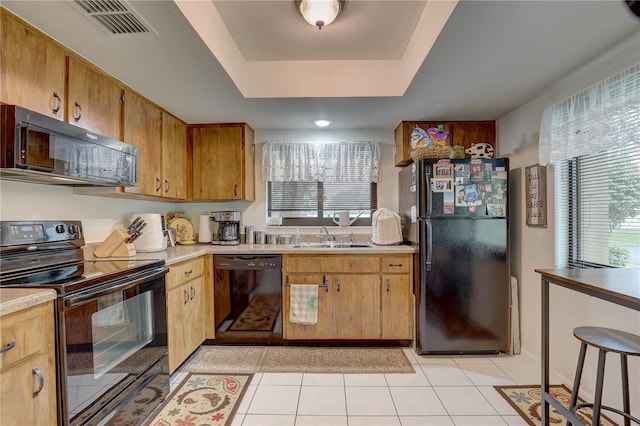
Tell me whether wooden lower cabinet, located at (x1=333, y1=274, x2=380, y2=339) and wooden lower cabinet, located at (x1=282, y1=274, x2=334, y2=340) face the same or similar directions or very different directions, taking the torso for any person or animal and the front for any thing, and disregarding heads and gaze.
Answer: same or similar directions

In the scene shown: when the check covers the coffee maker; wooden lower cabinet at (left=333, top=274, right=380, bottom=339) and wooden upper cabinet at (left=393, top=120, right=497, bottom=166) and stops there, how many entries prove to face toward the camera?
3

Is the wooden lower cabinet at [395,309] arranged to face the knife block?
no

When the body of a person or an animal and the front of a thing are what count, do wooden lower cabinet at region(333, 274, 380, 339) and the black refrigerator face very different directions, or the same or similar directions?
same or similar directions

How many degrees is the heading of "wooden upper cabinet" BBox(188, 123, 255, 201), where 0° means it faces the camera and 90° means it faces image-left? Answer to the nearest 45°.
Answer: approximately 0°

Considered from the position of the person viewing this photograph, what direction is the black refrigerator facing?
facing the viewer

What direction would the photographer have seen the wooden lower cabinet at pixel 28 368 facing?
facing the viewer and to the right of the viewer

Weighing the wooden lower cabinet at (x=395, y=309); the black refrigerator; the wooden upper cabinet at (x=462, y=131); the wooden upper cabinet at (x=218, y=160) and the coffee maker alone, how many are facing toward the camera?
5

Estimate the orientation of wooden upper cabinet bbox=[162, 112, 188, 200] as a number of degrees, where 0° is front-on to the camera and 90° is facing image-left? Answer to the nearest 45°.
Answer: approximately 315°

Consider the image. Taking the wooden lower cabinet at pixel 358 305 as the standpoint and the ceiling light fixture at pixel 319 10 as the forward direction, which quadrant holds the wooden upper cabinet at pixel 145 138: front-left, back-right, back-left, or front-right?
front-right

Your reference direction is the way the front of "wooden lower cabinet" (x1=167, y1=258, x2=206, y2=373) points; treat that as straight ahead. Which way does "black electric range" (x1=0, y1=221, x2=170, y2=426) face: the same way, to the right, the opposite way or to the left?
the same way

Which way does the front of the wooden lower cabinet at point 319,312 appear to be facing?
toward the camera

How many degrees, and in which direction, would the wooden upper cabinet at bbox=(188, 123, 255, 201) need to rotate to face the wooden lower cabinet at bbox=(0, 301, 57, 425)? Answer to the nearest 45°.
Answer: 0° — it already faces it

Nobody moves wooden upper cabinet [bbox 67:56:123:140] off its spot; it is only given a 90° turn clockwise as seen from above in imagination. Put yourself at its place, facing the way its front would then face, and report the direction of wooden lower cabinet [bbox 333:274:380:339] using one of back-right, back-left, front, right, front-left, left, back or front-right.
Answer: back-left

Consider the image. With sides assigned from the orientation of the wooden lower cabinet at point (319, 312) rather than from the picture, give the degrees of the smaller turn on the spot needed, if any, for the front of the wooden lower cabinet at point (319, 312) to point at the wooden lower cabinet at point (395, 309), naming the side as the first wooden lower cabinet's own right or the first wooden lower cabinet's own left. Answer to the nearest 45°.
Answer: approximately 90° to the first wooden lower cabinet's own left

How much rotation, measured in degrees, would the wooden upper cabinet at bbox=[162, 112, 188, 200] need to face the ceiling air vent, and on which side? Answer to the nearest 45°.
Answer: approximately 45° to its right

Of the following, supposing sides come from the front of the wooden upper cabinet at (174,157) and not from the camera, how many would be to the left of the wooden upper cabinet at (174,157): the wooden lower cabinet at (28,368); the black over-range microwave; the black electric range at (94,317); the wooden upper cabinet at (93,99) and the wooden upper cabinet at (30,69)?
0

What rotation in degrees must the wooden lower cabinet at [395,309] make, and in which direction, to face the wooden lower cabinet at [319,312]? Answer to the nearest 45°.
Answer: approximately 90° to its right

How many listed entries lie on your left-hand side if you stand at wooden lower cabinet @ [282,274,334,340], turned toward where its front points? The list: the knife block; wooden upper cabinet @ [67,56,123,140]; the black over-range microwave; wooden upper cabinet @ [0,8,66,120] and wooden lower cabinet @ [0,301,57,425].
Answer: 0

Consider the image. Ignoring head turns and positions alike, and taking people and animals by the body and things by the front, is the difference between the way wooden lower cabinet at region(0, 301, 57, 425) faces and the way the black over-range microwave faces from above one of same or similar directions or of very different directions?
same or similar directions
